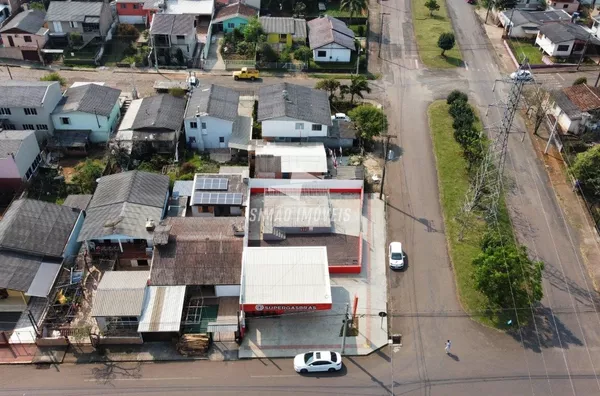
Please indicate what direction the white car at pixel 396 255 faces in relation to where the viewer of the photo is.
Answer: facing the viewer

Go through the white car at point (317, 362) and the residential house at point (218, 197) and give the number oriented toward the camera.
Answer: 1

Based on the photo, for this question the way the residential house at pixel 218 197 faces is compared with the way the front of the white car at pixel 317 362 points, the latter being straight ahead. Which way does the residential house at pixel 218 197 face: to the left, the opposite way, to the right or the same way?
to the left

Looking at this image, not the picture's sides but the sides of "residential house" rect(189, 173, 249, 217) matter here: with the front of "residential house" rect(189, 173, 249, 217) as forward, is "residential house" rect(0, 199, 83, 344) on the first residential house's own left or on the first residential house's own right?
on the first residential house's own right

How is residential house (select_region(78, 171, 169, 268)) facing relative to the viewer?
toward the camera

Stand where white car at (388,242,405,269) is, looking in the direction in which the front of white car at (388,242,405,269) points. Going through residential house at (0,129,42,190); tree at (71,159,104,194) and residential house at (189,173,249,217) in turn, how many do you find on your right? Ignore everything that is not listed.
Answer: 3

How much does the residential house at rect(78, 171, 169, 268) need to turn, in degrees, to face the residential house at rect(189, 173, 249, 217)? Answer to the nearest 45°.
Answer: approximately 90° to its left

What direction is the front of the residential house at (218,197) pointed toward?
toward the camera

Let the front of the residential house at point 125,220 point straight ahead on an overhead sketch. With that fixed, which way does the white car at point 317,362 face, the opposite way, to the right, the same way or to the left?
to the right

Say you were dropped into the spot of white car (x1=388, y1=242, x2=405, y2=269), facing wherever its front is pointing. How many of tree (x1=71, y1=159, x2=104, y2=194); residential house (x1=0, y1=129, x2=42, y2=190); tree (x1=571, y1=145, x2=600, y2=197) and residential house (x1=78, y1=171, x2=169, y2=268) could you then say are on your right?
3

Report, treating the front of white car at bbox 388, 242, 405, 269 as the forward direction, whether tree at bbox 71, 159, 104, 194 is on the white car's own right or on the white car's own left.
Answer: on the white car's own right

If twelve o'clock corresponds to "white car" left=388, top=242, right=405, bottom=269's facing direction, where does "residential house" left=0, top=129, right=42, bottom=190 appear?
The residential house is roughly at 3 o'clock from the white car.

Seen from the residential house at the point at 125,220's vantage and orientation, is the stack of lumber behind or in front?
in front

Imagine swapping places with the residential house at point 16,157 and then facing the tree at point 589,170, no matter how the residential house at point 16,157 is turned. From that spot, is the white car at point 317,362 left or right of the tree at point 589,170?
right

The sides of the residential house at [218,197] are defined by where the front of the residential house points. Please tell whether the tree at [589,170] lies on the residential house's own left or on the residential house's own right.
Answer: on the residential house's own left

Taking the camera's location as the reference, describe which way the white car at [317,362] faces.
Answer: facing to the left of the viewer

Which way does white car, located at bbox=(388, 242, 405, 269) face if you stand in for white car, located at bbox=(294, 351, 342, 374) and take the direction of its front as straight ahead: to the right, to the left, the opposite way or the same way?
to the left
